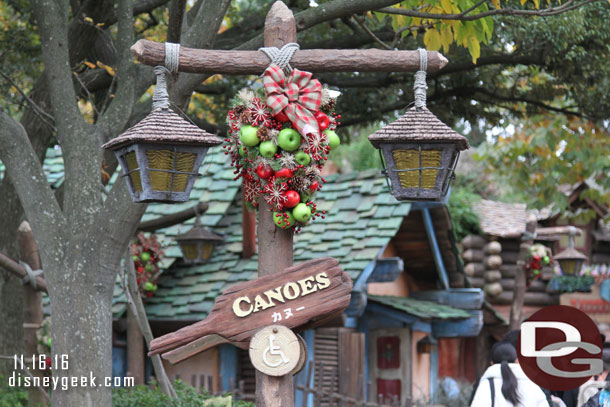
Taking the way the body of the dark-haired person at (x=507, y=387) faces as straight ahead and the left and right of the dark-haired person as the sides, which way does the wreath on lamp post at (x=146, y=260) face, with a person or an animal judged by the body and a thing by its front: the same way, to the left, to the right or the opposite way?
the opposite way

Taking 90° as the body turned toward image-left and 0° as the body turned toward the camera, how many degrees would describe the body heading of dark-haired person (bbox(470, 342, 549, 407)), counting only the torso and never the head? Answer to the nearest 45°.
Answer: approximately 180°

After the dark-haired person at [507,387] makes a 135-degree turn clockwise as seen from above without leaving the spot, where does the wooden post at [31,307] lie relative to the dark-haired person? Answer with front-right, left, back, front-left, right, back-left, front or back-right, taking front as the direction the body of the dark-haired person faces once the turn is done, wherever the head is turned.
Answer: back-right

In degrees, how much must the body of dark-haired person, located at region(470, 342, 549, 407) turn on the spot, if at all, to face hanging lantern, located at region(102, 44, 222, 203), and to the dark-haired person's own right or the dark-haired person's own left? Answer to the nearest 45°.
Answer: approximately 135° to the dark-haired person's own left

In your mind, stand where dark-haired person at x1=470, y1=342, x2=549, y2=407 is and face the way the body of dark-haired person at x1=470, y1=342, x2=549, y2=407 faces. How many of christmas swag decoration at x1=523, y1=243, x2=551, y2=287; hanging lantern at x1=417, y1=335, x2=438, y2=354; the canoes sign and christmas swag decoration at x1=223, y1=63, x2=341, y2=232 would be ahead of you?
2

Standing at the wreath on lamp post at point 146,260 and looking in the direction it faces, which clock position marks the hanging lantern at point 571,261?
The hanging lantern is roughly at 8 o'clock from the wreath on lamp post.

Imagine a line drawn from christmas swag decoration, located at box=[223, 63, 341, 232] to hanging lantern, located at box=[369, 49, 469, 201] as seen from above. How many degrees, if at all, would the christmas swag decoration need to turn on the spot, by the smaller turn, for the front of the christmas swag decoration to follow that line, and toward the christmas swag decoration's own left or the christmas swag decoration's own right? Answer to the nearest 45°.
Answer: approximately 90° to the christmas swag decoration's own left

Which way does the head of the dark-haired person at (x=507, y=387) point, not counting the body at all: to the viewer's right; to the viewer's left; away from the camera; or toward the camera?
away from the camera

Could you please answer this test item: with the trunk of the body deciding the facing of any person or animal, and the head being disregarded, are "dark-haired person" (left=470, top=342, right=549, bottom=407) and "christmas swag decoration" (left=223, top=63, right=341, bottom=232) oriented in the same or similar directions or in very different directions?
very different directions

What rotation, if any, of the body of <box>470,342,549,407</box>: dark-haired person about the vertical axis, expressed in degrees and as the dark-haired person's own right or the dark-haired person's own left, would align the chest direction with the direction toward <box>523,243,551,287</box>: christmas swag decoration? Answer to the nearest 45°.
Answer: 0° — they already face it
